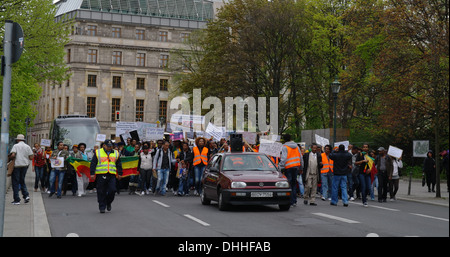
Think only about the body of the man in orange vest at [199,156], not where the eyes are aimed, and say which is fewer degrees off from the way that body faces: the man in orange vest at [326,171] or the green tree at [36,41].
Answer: the man in orange vest

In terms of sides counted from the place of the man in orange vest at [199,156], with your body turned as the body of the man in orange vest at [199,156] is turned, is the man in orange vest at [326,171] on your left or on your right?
on your left

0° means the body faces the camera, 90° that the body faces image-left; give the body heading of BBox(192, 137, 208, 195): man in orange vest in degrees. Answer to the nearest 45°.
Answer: approximately 0°

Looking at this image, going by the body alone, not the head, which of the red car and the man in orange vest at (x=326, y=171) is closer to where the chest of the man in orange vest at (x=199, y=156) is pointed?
the red car

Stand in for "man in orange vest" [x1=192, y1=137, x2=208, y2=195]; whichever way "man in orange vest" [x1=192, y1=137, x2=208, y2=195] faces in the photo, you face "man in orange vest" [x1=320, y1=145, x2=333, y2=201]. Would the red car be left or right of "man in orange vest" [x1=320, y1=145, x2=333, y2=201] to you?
right
